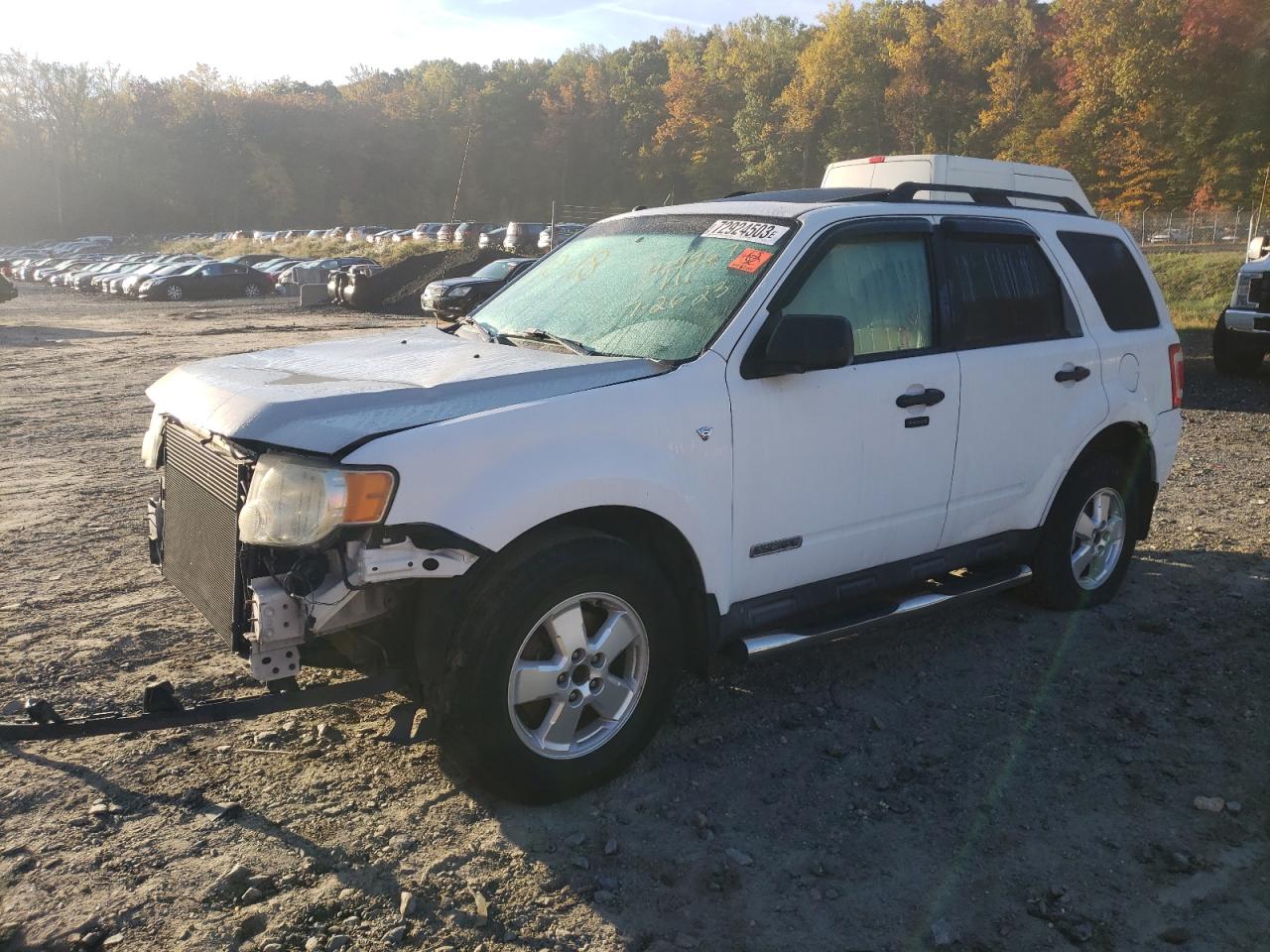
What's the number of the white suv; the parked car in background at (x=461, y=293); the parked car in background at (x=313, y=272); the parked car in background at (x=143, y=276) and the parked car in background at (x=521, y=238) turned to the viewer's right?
0

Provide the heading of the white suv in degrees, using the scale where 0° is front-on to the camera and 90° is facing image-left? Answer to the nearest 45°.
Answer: approximately 45°

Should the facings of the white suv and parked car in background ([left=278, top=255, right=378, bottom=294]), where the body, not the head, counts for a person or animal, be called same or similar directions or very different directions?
same or similar directions

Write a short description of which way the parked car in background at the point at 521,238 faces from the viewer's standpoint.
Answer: facing the viewer and to the left of the viewer

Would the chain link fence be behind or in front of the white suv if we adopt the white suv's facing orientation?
behind

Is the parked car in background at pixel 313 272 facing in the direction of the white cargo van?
no

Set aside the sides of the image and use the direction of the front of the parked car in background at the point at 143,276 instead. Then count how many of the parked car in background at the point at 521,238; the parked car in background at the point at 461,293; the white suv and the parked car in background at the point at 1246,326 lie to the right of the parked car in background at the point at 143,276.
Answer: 0

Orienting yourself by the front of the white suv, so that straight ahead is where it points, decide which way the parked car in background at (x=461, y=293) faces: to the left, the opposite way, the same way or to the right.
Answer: the same way

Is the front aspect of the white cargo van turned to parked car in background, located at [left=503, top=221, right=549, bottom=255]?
no

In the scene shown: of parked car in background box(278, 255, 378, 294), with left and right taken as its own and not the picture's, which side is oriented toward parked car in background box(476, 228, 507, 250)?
back

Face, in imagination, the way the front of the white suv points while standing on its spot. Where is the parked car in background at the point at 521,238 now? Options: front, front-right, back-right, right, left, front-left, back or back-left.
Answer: back-right

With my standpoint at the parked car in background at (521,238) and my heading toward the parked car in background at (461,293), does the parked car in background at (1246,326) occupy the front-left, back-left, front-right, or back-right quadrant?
front-left
